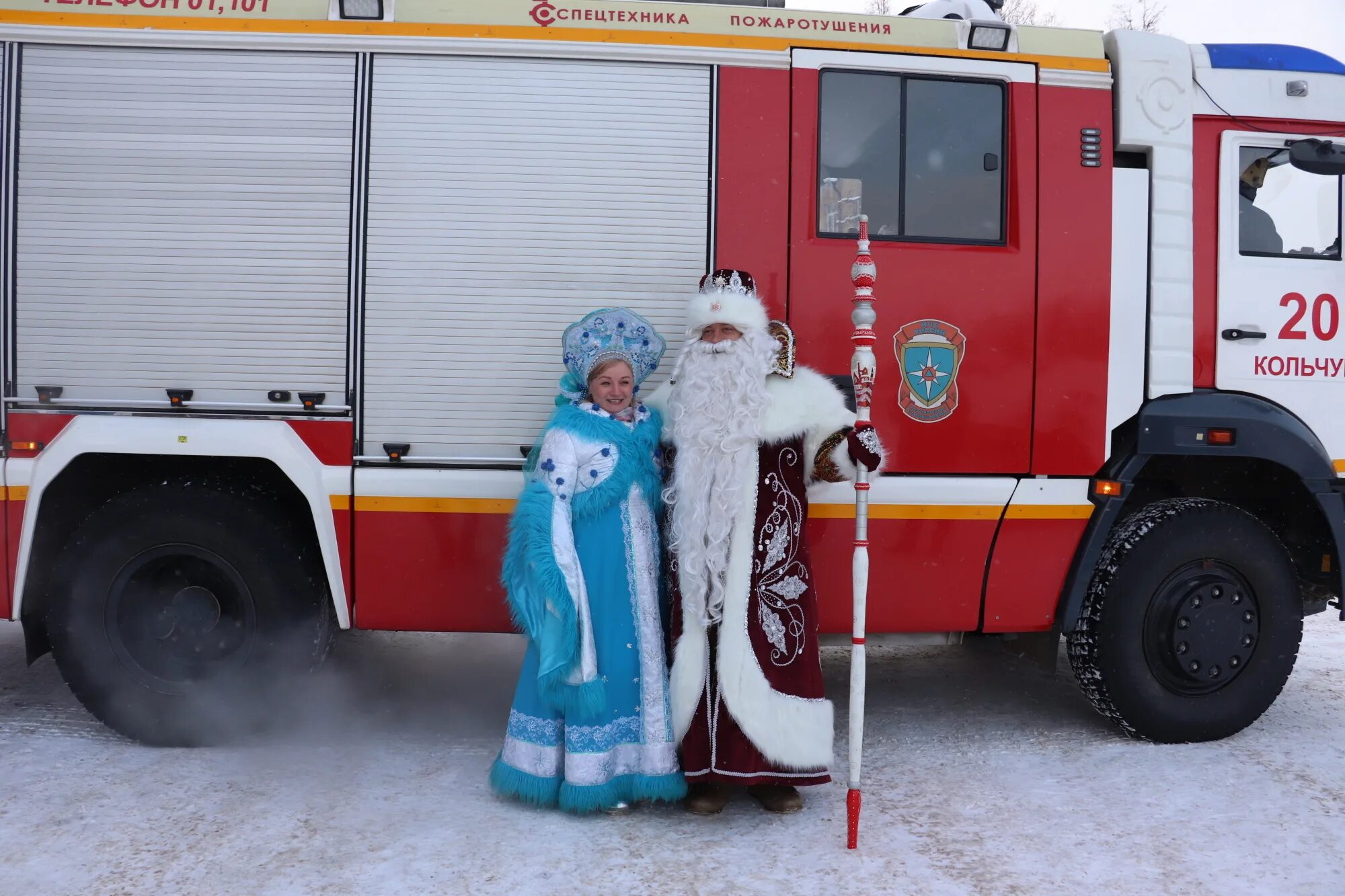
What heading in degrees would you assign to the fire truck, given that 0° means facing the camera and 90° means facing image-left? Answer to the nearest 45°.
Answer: approximately 270°
